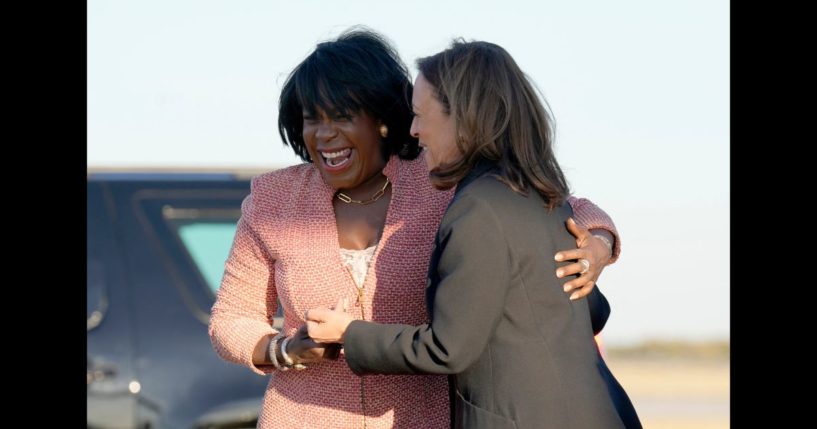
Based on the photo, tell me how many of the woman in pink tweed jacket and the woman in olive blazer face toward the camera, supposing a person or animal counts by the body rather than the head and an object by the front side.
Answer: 1

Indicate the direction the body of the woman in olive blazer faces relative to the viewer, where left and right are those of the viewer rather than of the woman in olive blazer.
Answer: facing to the left of the viewer

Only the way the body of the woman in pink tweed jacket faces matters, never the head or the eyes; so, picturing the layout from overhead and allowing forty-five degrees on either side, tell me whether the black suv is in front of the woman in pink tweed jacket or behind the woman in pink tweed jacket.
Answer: behind

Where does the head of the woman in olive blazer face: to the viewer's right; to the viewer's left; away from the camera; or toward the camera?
to the viewer's left

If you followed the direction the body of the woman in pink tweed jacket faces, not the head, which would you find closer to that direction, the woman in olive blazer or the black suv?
the woman in olive blazer

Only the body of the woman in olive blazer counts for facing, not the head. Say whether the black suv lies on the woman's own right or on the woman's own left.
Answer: on the woman's own right

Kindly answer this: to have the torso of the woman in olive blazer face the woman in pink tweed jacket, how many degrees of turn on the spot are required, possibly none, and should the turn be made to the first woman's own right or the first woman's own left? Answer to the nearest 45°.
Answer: approximately 45° to the first woman's own right

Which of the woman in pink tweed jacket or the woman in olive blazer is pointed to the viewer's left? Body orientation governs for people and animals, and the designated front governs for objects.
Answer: the woman in olive blazer

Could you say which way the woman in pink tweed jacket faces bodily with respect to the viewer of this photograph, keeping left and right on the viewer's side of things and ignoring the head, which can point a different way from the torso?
facing the viewer

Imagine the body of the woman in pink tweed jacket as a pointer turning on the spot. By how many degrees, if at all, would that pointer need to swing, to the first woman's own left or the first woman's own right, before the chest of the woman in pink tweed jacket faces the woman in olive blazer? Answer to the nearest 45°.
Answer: approximately 45° to the first woman's own left
